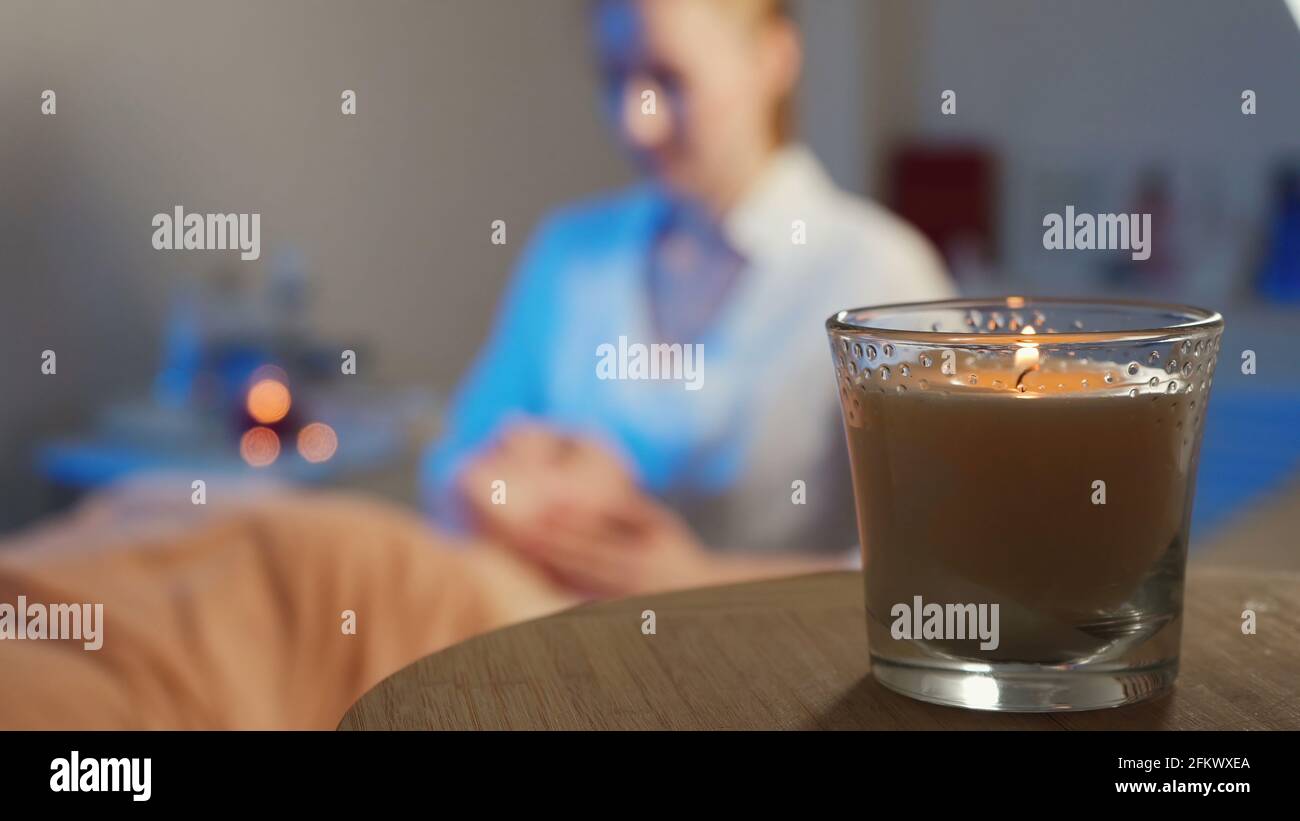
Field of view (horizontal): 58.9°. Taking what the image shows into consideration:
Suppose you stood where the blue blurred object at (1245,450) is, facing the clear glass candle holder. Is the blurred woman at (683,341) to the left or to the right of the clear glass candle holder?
right

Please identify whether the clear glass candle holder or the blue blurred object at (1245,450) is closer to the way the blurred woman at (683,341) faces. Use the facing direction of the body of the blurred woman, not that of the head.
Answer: the clear glass candle holder

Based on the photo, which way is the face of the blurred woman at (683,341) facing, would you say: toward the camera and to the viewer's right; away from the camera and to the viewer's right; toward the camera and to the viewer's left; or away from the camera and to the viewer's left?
toward the camera and to the viewer's left

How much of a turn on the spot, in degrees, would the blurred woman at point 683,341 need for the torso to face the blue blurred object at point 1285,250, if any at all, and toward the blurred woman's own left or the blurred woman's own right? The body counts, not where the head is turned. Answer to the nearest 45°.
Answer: approximately 135° to the blurred woman's own left

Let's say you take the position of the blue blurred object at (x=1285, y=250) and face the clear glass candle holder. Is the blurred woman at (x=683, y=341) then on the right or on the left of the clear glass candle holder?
right

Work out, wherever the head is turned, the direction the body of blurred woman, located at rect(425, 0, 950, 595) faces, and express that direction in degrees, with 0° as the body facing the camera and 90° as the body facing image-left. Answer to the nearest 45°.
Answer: approximately 45°

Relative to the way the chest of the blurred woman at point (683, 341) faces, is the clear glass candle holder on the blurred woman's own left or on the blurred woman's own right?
on the blurred woman's own left

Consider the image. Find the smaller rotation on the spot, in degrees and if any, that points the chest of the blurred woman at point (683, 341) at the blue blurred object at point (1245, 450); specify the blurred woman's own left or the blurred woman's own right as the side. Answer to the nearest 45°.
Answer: approximately 135° to the blurred woman's own left
